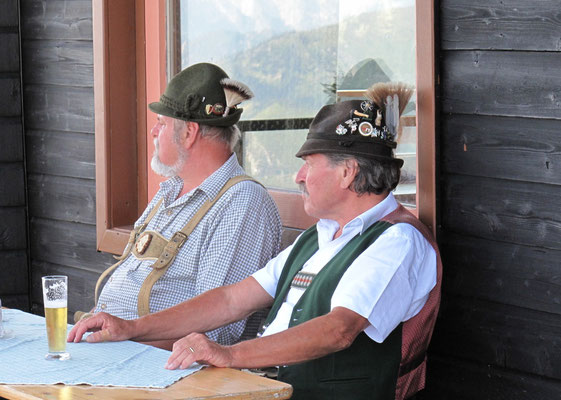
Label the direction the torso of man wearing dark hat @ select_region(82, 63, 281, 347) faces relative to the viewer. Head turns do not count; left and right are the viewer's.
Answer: facing the viewer and to the left of the viewer

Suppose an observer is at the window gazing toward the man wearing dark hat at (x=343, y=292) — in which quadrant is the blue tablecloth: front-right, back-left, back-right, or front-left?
front-right

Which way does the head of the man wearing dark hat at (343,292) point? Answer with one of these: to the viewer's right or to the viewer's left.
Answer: to the viewer's left

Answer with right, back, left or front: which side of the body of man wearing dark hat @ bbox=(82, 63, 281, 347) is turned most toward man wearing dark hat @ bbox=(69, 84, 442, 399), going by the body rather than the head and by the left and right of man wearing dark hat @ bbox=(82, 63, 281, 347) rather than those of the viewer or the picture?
left

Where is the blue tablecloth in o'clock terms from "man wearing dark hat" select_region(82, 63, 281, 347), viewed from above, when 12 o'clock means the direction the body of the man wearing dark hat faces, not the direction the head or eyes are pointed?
The blue tablecloth is roughly at 11 o'clock from the man wearing dark hat.

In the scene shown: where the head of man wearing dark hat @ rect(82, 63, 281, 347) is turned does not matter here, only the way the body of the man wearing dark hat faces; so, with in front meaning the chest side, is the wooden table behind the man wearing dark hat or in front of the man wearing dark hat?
in front

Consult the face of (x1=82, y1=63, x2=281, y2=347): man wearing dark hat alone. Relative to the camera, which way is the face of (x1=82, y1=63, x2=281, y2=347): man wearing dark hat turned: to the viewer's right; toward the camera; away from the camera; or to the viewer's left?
to the viewer's left

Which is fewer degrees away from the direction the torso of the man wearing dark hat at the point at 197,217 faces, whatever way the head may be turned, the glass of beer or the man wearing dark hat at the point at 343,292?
the glass of beer

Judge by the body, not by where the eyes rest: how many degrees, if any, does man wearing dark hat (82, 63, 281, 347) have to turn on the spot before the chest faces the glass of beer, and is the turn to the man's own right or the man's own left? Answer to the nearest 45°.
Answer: approximately 45° to the man's own left
